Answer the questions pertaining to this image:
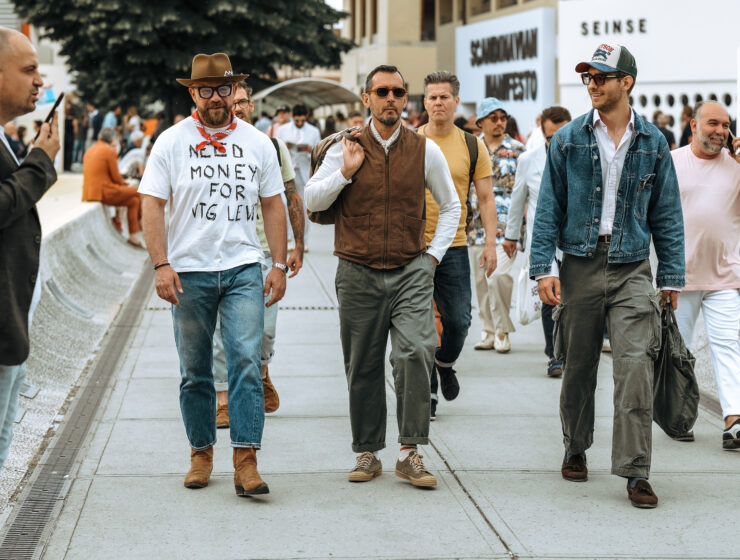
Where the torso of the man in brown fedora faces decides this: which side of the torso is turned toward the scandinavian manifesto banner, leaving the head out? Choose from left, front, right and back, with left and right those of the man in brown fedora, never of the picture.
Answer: back

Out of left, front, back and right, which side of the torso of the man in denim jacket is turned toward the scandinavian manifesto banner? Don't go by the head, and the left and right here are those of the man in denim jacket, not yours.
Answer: back

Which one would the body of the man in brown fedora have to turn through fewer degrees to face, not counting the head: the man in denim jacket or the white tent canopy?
the man in denim jacket

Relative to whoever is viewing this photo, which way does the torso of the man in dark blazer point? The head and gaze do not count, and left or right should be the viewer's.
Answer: facing to the right of the viewer

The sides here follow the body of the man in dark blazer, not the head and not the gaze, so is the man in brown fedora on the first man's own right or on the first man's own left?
on the first man's own left

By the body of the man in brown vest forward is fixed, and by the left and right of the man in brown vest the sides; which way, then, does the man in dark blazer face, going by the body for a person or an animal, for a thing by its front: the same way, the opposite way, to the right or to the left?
to the left

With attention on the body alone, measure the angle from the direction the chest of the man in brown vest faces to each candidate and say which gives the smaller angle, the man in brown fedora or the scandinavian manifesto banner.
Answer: the man in brown fedora

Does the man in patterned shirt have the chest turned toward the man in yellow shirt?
yes

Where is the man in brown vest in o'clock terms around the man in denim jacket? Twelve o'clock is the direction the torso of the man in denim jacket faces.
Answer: The man in brown vest is roughly at 3 o'clock from the man in denim jacket.

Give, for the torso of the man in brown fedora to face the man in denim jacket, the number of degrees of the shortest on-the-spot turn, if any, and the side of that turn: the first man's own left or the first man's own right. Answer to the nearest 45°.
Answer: approximately 90° to the first man's own left

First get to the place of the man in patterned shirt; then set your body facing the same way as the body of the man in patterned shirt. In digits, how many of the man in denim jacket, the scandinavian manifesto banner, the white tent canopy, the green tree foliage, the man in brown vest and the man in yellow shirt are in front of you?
3

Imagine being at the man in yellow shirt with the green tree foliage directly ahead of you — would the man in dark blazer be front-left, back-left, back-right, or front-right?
back-left

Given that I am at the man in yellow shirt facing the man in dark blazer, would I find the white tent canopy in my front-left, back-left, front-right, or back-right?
back-right
